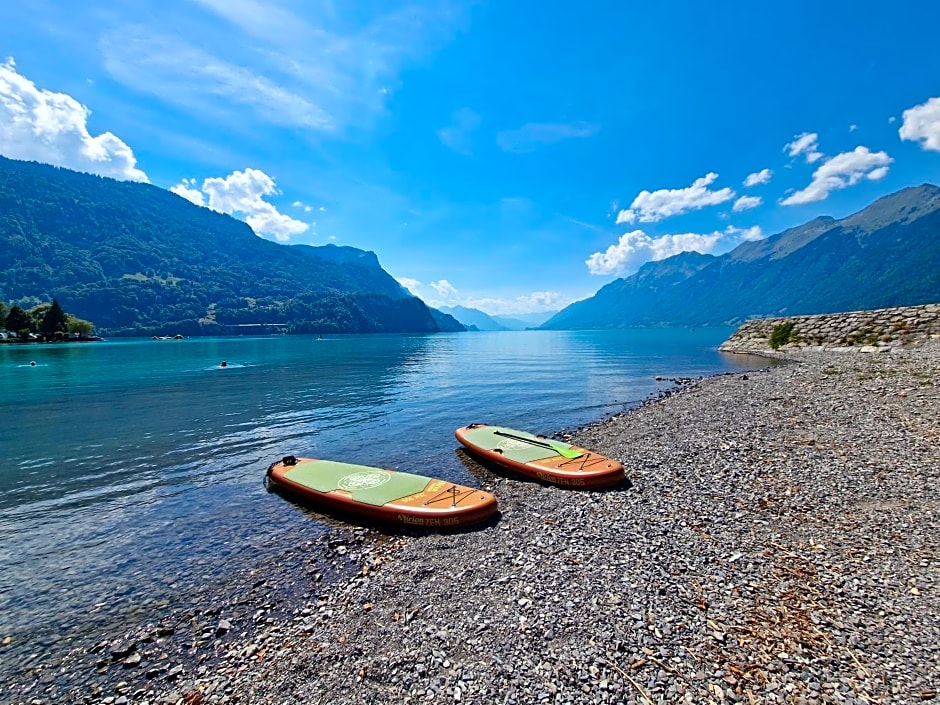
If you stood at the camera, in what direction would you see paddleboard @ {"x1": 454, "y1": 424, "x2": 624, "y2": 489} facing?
facing the viewer and to the right of the viewer
